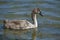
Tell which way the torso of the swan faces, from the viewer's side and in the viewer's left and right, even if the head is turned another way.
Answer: facing to the right of the viewer
